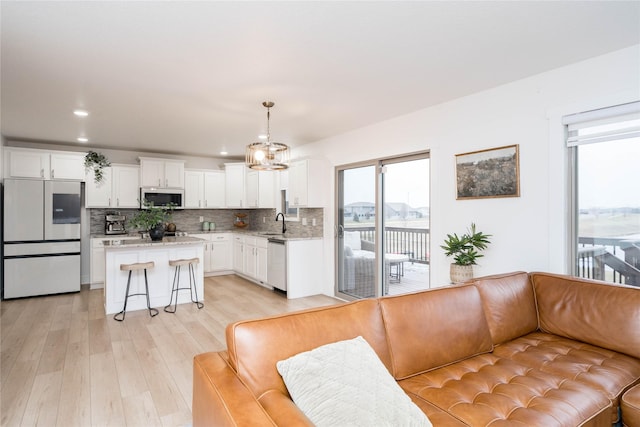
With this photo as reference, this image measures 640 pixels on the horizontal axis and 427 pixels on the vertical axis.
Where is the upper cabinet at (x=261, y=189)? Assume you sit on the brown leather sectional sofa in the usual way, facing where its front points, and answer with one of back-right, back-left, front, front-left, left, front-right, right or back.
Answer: back

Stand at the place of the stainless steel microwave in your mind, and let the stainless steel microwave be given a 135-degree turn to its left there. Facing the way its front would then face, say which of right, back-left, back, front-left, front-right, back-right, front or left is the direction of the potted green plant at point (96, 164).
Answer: back-left

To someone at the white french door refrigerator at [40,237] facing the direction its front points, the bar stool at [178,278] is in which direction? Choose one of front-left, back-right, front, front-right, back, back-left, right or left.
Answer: front-left

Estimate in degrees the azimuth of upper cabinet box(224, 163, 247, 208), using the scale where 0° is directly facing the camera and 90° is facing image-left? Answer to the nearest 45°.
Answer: approximately 0°

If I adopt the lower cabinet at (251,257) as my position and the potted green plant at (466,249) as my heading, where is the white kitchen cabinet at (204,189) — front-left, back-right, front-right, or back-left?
back-right

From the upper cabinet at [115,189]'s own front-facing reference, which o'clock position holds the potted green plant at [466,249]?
The potted green plant is roughly at 11 o'clock from the upper cabinet.

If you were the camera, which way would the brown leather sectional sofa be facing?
facing the viewer and to the right of the viewer

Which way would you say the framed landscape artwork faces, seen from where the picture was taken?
facing the viewer and to the left of the viewer

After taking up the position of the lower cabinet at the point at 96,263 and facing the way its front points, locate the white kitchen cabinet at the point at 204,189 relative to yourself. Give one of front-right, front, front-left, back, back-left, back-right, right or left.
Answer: left
